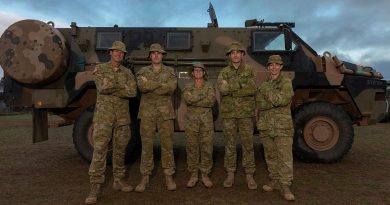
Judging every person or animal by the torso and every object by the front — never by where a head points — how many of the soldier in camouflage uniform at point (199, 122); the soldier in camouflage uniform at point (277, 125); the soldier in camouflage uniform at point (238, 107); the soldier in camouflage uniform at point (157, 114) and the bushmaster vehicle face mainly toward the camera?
4

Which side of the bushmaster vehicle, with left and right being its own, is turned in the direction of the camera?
right

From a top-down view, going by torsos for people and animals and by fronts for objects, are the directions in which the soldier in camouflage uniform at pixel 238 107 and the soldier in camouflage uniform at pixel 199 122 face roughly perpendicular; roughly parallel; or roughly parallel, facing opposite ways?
roughly parallel

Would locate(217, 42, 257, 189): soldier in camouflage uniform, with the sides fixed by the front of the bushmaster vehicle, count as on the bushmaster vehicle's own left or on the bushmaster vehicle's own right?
on the bushmaster vehicle's own right

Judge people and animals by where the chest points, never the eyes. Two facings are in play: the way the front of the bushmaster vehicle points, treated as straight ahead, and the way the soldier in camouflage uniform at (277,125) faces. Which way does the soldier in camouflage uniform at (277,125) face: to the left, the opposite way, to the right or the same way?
to the right

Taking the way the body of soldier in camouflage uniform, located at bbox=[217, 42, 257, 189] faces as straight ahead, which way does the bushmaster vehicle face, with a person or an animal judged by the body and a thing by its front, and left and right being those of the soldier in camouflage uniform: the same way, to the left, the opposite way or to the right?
to the left

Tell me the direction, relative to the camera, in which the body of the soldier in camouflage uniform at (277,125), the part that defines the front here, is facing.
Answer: toward the camera

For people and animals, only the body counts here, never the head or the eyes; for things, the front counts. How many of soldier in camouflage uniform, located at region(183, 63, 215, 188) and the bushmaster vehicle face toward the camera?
1

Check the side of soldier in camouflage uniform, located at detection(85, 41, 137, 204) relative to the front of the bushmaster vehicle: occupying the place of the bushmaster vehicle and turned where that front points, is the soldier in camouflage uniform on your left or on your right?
on your right

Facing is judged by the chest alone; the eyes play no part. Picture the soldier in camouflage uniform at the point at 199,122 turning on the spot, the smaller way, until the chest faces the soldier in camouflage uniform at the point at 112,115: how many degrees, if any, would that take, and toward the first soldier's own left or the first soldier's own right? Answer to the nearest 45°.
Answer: approximately 90° to the first soldier's own right

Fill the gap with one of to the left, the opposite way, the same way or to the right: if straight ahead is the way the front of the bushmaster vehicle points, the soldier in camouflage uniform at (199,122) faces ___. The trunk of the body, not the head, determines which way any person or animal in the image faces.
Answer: to the right

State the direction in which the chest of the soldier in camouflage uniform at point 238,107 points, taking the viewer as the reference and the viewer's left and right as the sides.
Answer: facing the viewer

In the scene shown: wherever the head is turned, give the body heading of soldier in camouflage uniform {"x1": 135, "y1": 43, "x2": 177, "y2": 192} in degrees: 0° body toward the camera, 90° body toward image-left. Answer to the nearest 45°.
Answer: approximately 0°

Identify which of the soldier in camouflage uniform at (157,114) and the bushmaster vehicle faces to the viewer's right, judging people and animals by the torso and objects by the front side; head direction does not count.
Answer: the bushmaster vehicle

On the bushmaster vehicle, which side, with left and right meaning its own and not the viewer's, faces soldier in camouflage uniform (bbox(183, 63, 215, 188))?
right
